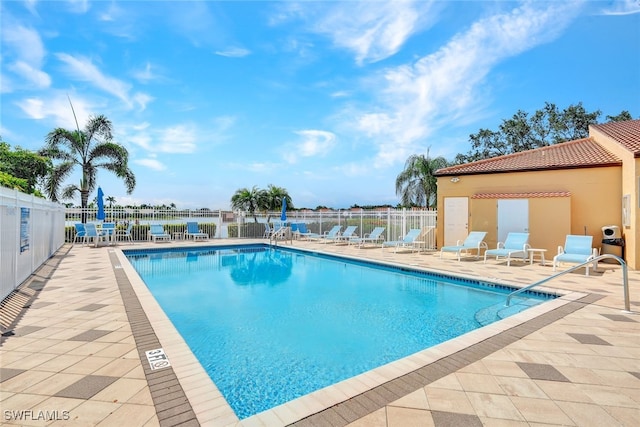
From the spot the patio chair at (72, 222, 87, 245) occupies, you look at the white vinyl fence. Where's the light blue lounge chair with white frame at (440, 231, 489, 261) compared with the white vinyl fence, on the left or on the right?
left

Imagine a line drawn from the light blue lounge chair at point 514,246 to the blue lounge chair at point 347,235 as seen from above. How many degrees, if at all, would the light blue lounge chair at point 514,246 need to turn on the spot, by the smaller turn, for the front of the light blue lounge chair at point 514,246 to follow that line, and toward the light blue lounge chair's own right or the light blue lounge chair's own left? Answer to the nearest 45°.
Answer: approximately 90° to the light blue lounge chair's own right

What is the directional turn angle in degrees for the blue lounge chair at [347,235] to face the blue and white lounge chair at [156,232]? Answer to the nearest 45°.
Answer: approximately 45° to its right

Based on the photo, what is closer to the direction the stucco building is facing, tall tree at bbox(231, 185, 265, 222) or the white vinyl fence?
the white vinyl fence

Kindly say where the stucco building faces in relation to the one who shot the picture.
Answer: facing the viewer

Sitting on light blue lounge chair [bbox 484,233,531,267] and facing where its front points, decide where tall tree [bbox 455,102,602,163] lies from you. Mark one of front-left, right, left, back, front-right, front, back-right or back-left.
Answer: back-right

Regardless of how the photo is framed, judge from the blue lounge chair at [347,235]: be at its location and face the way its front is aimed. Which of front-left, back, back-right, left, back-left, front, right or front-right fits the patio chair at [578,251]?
left

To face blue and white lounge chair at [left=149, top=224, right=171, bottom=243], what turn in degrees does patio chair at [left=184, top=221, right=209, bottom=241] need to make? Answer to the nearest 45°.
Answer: approximately 90° to its right

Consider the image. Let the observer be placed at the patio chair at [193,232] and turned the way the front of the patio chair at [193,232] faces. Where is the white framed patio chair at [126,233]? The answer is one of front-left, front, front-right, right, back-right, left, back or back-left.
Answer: back-right

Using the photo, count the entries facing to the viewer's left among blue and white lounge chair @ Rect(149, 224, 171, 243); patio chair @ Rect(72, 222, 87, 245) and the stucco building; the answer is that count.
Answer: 0

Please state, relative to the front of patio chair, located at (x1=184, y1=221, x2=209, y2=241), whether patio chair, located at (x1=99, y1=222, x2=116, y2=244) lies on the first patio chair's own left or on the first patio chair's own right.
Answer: on the first patio chair's own right

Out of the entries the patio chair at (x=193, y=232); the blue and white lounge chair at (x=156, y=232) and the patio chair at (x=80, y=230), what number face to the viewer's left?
0

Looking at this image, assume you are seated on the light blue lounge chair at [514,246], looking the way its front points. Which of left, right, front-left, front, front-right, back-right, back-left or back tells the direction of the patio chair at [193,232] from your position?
front-right

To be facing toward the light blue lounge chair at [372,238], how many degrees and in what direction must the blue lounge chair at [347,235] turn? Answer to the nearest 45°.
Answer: approximately 90° to its left

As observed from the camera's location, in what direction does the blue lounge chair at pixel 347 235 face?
facing the viewer and to the left of the viewer

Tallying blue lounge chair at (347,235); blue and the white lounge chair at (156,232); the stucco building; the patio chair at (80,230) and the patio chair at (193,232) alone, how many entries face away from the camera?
0

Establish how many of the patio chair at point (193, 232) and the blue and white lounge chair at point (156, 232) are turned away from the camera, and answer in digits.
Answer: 0
